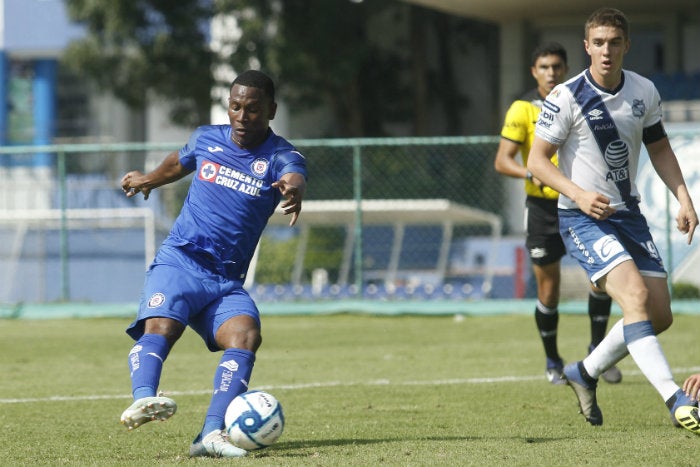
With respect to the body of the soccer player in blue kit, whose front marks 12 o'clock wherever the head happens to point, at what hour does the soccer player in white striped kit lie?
The soccer player in white striped kit is roughly at 9 o'clock from the soccer player in blue kit.

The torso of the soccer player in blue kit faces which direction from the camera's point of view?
toward the camera

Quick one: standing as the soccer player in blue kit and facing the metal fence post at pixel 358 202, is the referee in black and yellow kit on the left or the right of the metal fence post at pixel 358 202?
right

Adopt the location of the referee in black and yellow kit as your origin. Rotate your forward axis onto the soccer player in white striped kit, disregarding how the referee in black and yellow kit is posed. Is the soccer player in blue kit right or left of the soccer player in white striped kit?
right

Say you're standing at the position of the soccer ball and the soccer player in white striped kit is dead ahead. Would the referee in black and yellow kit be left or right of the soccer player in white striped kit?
left

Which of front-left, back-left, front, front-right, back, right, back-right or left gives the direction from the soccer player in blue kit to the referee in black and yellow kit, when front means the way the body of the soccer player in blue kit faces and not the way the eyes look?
back-left

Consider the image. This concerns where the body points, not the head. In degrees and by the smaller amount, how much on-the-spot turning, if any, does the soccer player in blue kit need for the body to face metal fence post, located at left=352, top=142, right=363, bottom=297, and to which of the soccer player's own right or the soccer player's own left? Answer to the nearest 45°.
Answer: approximately 180°

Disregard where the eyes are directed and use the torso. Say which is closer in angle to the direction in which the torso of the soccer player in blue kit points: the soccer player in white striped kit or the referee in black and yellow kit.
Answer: the soccer player in white striped kit
